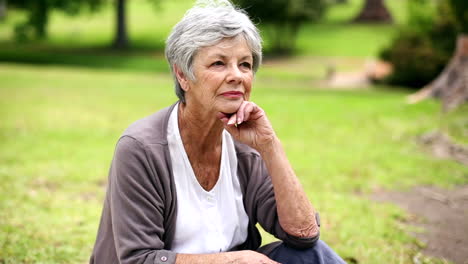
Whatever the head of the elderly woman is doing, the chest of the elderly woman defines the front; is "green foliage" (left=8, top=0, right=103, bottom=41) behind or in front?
behind

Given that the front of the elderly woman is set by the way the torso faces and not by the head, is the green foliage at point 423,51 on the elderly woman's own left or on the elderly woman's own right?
on the elderly woman's own left

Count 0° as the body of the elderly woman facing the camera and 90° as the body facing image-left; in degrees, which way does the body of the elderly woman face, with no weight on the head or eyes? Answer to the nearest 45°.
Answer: approximately 315°

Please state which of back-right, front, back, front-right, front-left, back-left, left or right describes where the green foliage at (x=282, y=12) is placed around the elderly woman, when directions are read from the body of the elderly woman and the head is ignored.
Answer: back-left

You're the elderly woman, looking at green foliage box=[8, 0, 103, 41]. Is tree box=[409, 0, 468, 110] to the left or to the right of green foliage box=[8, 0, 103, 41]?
right

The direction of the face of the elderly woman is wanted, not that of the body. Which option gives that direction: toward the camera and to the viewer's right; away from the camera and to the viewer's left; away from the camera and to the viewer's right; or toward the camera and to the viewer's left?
toward the camera and to the viewer's right
